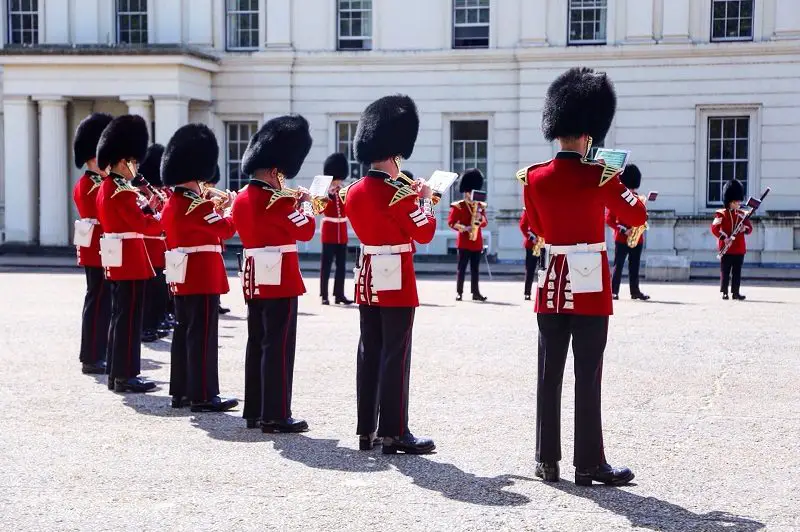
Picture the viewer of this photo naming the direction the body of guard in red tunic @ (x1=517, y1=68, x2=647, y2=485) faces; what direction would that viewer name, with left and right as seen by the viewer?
facing away from the viewer and to the right of the viewer

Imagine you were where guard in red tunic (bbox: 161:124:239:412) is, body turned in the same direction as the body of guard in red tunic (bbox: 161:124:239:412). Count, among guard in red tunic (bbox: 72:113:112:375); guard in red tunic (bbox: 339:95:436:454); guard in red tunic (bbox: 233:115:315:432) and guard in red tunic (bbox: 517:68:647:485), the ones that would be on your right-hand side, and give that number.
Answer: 3

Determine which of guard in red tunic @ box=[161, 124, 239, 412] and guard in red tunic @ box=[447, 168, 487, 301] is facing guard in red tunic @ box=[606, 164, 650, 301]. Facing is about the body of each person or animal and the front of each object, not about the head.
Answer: guard in red tunic @ box=[161, 124, 239, 412]

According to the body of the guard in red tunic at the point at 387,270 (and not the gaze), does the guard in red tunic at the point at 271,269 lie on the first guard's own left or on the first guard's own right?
on the first guard's own left

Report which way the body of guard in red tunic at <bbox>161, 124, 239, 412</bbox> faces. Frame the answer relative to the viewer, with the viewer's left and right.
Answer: facing away from the viewer and to the right of the viewer

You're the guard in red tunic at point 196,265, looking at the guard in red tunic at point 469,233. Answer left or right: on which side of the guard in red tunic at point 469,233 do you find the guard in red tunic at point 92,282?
left

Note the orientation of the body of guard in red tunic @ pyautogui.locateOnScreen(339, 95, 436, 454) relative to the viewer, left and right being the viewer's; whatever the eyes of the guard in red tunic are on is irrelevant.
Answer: facing away from the viewer and to the right of the viewer

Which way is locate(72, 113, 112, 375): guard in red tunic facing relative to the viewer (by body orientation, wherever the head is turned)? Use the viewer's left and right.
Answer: facing away from the viewer and to the right of the viewer

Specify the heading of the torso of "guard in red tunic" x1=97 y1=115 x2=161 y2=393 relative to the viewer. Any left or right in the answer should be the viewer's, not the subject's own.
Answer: facing away from the viewer and to the right of the viewer

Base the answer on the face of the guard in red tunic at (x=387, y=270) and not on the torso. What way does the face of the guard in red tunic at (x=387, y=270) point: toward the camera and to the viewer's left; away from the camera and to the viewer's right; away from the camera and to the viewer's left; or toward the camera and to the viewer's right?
away from the camera and to the viewer's right

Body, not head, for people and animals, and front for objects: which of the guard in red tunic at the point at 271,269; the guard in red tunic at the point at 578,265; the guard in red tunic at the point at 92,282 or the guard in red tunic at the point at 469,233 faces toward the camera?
the guard in red tunic at the point at 469,233

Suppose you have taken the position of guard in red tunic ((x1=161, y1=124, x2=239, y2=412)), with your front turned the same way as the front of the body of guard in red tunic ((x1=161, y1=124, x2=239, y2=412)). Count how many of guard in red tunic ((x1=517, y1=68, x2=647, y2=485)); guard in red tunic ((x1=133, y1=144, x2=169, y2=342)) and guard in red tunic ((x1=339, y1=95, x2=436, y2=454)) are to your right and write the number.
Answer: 2
